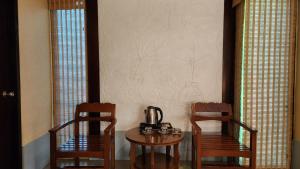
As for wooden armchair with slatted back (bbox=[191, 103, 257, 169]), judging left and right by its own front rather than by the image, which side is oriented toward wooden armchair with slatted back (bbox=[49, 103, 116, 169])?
right

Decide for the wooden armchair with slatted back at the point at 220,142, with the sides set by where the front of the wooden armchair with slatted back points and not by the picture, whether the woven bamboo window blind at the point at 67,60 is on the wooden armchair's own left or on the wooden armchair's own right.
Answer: on the wooden armchair's own right

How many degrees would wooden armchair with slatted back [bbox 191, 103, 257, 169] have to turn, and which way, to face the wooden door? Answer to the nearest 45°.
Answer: approximately 90° to its right

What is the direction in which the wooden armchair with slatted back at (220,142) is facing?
toward the camera

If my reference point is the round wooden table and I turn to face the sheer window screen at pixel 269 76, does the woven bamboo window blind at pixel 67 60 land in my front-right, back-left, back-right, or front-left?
back-left

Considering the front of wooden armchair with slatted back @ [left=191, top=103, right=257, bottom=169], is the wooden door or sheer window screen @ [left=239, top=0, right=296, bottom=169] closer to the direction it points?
the wooden door

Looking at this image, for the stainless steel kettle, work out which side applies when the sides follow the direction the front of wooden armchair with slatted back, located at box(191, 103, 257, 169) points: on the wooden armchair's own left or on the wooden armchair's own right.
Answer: on the wooden armchair's own right
